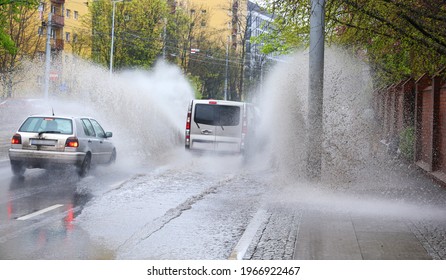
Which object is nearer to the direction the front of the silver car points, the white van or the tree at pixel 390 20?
the white van

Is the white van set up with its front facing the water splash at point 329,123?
no

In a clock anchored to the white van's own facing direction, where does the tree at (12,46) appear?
The tree is roughly at 11 o'clock from the white van.

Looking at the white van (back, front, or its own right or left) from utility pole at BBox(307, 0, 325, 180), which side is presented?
back

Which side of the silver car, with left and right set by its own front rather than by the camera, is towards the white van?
front

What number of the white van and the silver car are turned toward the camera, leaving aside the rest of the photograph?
0

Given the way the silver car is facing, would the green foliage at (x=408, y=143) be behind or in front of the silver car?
in front

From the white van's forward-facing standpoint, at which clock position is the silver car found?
The silver car is roughly at 7 o'clock from the white van.

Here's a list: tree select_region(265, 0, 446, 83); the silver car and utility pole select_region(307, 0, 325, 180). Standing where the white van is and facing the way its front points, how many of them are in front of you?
0

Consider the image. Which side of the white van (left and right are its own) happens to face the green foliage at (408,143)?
right

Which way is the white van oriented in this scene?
away from the camera

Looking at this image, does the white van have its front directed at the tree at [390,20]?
no

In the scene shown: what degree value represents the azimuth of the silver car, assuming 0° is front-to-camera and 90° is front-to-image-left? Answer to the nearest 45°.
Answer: approximately 225°

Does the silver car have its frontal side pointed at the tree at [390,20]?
no

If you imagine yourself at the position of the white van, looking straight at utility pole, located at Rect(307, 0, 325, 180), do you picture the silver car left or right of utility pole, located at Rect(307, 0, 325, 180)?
right
